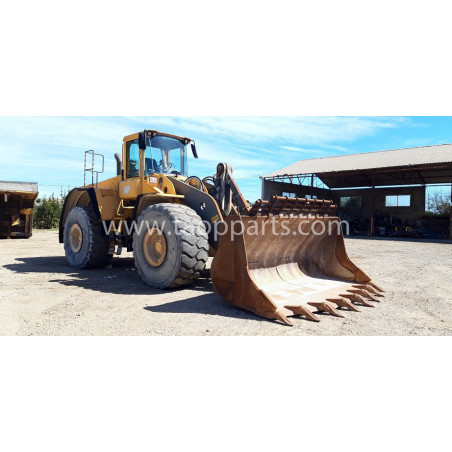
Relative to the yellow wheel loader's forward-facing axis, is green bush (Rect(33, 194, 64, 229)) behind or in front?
behind

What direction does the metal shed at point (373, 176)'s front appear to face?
toward the camera

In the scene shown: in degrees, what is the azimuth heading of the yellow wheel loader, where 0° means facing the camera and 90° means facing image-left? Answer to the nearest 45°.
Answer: approximately 315°

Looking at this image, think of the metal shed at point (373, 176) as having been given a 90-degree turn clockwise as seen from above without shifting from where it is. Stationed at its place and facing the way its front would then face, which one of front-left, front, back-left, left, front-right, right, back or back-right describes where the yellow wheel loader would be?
left
